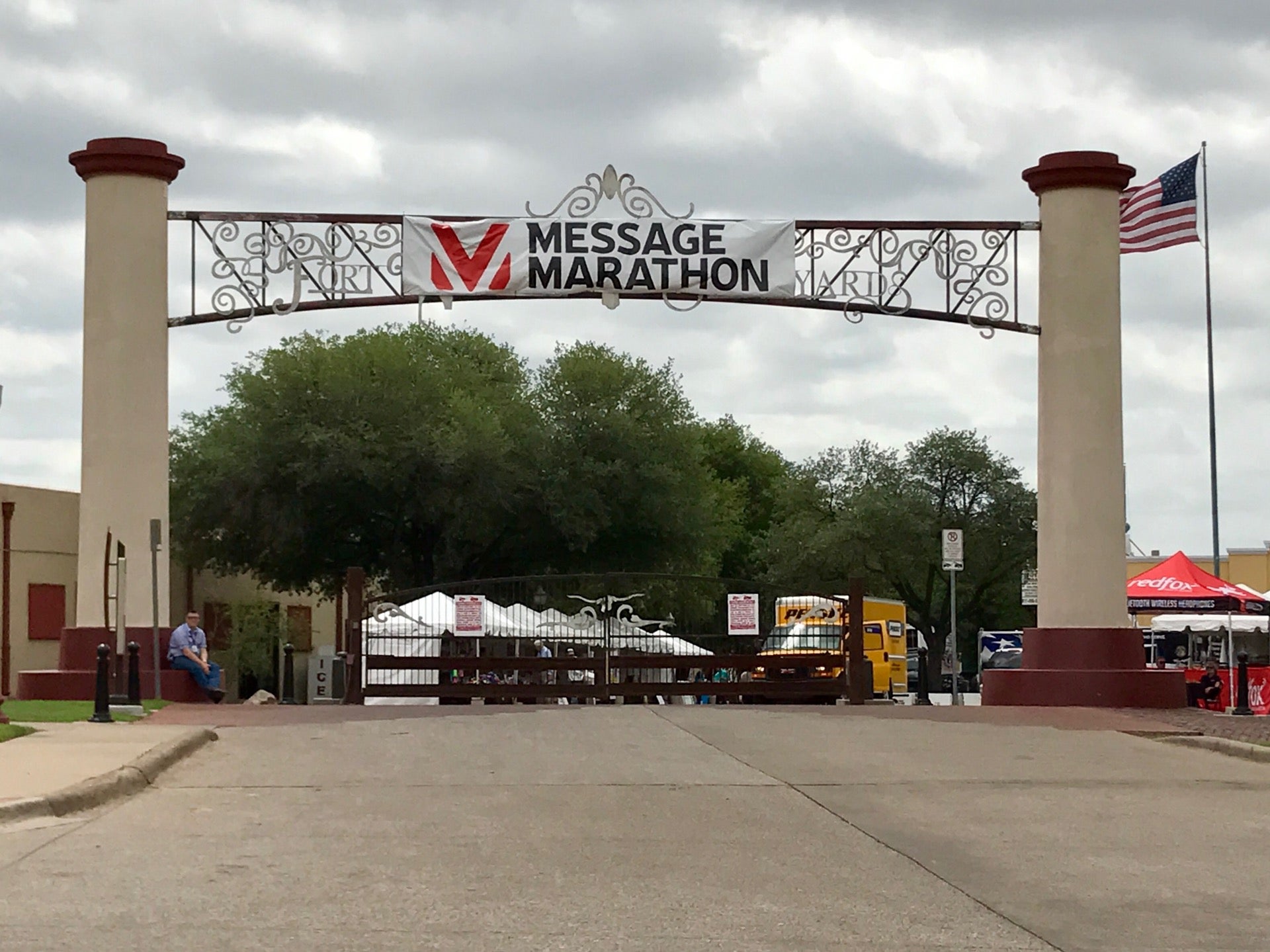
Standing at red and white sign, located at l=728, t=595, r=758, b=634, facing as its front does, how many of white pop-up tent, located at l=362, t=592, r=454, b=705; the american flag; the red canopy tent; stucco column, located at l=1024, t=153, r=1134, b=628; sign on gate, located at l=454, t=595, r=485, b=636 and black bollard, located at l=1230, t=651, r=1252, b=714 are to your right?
2

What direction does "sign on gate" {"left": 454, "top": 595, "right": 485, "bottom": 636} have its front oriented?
toward the camera

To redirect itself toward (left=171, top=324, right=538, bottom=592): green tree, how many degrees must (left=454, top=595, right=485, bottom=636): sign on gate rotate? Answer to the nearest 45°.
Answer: approximately 180°

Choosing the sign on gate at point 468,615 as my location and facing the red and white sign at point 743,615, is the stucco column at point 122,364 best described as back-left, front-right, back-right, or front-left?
back-right

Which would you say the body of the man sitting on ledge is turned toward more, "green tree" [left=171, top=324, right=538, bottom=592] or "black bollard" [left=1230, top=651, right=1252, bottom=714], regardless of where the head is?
the black bollard

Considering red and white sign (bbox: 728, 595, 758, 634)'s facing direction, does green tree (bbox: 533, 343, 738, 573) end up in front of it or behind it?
behind

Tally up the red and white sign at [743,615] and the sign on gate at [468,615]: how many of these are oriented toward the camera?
2

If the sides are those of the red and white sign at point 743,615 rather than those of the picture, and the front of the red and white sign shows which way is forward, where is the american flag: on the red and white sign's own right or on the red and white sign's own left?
on the red and white sign's own left

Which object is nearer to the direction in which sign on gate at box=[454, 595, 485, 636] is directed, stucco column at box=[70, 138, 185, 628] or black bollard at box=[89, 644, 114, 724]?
the black bollard

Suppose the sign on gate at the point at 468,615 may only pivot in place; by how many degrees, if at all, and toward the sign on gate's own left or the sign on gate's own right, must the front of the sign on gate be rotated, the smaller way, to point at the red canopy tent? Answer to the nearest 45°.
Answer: approximately 90° to the sign on gate's own left

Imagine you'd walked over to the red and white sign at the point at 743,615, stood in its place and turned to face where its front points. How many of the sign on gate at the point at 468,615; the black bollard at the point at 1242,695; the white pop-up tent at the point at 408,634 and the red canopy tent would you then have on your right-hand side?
2
